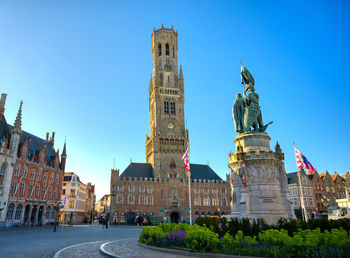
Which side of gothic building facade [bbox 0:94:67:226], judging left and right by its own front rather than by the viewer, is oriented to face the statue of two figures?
front

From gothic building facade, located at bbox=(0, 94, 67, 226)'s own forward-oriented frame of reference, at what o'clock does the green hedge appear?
The green hedge is roughly at 1 o'clock from the gothic building facade.

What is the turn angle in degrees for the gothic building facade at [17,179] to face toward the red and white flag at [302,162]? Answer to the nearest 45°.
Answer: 0° — it already faces it

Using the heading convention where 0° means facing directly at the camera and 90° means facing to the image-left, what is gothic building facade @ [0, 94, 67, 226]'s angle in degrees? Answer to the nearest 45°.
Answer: approximately 315°

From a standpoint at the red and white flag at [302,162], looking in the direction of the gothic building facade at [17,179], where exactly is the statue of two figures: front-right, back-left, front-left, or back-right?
front-left

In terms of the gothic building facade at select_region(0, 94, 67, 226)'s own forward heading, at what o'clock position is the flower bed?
The flower bed is roughly at 1 o'clock from the gothic building facade.
